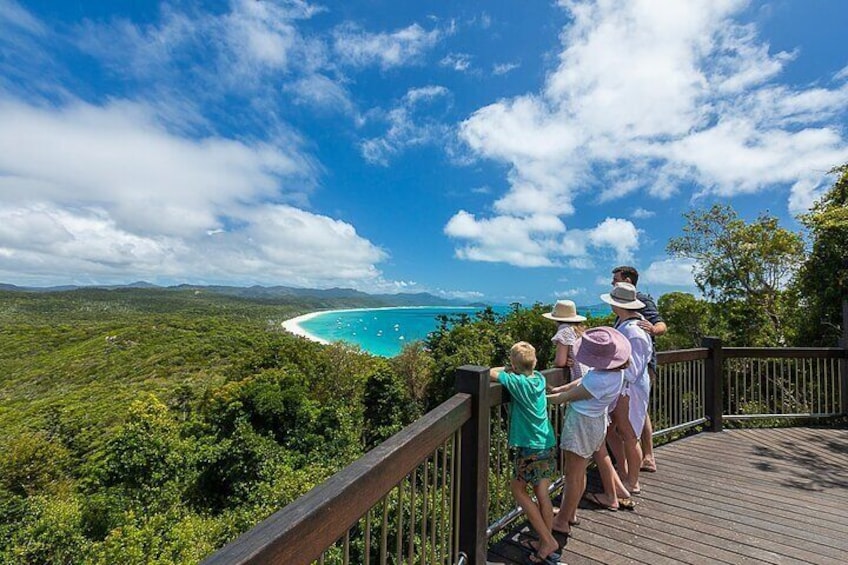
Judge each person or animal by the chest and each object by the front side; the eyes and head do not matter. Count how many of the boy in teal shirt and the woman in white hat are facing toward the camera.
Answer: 0

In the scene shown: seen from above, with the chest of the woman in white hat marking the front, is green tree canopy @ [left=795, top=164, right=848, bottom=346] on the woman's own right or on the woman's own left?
on the woman's own right

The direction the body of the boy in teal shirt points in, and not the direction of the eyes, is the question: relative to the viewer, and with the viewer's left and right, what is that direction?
facing away from the viewer and to the left of the viewer

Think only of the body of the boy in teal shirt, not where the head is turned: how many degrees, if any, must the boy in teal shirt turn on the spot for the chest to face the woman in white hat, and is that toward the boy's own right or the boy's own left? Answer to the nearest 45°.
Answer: approximately 90° to the boy's own right

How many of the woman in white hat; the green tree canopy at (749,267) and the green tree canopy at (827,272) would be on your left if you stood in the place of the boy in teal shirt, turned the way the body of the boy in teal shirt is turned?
0

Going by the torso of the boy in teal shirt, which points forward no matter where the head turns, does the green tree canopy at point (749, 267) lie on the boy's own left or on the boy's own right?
on the boy's own right

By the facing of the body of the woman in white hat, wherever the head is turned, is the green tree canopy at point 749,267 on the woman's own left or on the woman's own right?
on the woman's own right

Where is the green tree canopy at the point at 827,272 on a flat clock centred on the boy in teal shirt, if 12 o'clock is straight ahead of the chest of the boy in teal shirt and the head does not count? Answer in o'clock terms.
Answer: The green tree canopy is roughly at 3 o'clock from the boy in teal shirt.

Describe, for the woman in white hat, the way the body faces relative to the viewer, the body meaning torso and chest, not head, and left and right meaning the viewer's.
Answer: facing to the left of the viewer
